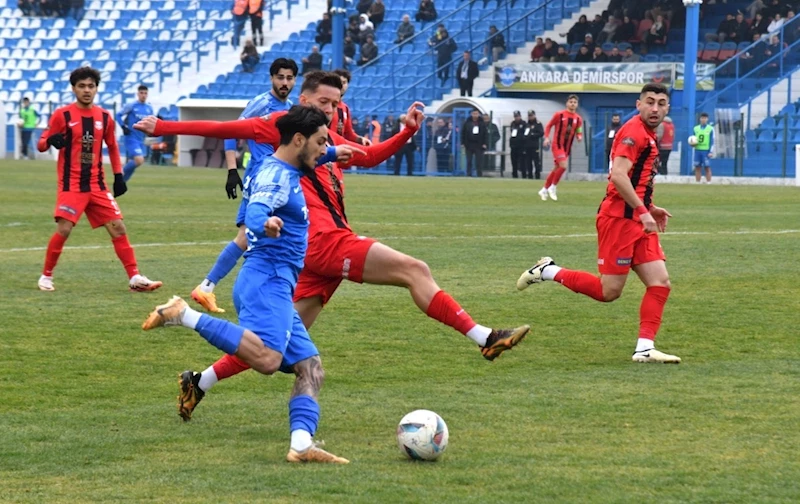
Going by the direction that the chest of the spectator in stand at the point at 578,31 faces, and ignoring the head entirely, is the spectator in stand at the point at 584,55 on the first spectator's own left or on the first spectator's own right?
on the first spectator's own left

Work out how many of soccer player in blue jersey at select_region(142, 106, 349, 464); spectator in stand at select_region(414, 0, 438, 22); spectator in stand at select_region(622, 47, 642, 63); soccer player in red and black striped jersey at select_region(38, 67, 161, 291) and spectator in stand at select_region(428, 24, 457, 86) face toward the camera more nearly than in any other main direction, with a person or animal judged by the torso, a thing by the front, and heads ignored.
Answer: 4

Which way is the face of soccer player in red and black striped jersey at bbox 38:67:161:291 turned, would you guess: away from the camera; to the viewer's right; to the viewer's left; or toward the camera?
toward the camera

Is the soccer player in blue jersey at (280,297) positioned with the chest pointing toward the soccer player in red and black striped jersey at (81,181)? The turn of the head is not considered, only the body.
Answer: no

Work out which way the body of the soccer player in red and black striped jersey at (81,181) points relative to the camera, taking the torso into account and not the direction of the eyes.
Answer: toward the camera

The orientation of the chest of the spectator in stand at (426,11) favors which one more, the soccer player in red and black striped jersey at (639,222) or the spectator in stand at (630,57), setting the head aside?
the soccer player in red and black striped jersey

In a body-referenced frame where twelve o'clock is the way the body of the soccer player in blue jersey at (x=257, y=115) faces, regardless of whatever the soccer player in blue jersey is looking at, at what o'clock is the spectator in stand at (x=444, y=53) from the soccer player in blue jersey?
The spectator in stand is roughly at 8 o'clock from the soccer player in blue jersey.

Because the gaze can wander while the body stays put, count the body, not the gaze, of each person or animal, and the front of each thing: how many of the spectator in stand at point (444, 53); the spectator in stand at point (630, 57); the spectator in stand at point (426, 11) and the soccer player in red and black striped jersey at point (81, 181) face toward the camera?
4

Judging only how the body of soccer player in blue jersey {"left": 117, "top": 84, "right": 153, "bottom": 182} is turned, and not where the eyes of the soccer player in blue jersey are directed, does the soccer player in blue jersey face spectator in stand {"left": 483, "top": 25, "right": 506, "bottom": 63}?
no

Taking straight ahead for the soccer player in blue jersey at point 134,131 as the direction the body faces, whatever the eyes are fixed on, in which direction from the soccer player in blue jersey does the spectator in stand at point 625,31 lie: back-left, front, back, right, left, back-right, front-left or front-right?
left

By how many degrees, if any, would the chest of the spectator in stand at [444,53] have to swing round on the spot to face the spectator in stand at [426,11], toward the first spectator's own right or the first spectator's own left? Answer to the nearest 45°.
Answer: approximately 180°

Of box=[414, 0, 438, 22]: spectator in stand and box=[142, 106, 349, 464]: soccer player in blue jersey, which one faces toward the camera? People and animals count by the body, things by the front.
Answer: the spectator in stand

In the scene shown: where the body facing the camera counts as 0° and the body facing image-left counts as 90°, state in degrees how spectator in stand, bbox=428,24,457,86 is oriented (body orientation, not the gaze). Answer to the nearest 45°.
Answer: approximately 0°

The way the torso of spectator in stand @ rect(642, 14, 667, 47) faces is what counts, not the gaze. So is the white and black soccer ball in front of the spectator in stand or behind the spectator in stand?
in front

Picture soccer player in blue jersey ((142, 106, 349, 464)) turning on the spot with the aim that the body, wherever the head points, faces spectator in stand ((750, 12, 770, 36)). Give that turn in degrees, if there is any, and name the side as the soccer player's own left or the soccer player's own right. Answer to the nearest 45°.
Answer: approximately 45° to the soccer player's own left

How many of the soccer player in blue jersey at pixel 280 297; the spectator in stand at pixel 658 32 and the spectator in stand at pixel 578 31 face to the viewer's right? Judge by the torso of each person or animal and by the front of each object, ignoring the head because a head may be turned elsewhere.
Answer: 1

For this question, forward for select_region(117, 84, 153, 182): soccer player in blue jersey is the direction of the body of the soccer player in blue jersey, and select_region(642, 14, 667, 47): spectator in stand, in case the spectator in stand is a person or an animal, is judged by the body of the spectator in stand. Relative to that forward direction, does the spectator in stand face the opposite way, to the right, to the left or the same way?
to the right
